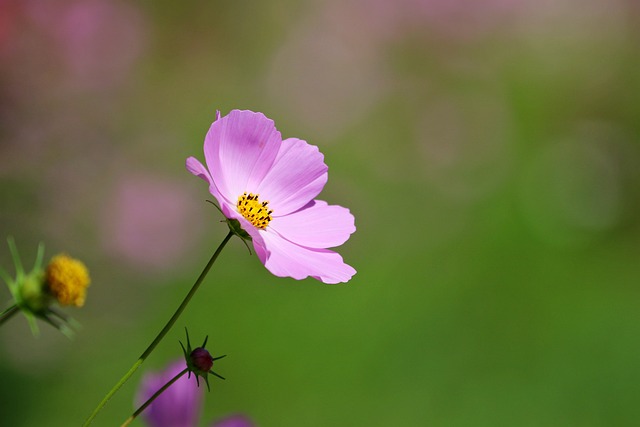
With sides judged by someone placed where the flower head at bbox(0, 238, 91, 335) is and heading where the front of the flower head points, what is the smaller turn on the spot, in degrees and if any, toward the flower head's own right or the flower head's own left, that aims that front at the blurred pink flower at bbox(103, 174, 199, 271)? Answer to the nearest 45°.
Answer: approximately 90° to the flower head's own left

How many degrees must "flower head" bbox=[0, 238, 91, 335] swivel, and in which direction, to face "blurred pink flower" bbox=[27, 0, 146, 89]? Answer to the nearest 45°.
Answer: approximately 90° to its left

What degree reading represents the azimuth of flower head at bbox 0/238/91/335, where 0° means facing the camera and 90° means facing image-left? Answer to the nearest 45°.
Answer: approximately 270°
